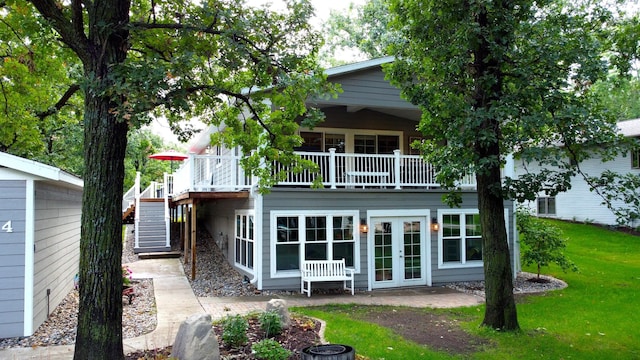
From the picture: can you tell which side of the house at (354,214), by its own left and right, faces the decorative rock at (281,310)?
front

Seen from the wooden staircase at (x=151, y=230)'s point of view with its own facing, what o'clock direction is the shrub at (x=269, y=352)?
The shrub is roughly at 12 o'clock from the wooden staircase.

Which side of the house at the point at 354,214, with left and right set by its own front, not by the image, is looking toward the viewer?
front

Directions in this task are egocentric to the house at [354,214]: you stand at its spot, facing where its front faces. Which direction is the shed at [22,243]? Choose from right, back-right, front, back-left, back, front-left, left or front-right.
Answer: front-right

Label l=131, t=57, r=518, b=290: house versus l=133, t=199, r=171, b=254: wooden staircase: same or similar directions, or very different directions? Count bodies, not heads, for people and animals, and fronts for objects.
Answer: same or similar directions

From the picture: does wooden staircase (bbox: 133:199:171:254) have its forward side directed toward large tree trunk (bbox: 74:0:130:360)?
yes

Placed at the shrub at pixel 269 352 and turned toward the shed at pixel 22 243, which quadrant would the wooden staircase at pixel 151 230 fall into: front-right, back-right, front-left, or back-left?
front-right

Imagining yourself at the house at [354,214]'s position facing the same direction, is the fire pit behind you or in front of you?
in front

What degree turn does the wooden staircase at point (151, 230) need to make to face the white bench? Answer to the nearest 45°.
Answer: approximately 45° to its left

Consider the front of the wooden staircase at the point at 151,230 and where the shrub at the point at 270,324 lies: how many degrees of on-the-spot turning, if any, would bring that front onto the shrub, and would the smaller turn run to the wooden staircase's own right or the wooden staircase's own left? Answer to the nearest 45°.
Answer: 0° — it already faces it

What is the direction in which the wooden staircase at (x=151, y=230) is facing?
toward the camera

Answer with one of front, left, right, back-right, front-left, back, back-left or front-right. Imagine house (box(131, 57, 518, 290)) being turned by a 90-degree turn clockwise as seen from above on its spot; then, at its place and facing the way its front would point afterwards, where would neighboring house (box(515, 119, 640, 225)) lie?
back-right

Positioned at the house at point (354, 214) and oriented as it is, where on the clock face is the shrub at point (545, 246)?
The shrub is roughly at 9 o'clock from the house.

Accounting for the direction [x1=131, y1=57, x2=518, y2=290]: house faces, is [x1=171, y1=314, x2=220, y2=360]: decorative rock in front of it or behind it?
in front

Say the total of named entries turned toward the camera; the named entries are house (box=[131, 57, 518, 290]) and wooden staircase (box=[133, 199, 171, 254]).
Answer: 2
